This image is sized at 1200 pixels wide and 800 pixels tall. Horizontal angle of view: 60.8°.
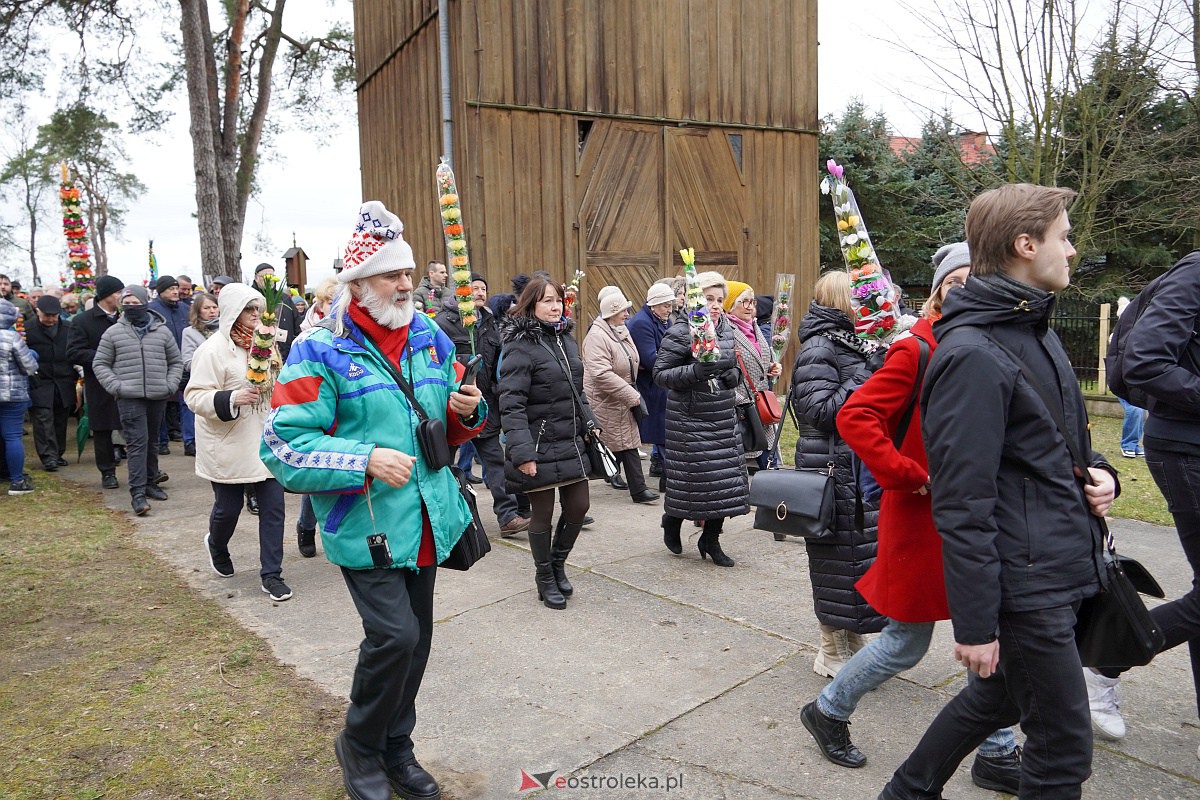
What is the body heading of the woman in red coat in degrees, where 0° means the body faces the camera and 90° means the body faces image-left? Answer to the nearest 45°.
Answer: approximately 270°

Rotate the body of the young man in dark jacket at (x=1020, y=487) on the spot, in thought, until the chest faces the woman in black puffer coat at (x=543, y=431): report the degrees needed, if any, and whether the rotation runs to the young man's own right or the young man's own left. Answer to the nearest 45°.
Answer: approximately 135° to the young man's own left

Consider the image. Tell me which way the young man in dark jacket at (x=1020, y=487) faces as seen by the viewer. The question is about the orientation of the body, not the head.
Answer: to the viewer's right

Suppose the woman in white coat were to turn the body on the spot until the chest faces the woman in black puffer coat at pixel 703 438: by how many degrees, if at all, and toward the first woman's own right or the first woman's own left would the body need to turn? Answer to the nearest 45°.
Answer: approximately 45° to the first woman's own left

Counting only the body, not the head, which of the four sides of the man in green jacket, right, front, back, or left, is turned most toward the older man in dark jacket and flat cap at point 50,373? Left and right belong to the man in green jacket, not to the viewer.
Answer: back

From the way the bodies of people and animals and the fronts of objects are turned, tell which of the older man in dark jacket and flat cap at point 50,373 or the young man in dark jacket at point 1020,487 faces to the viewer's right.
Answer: the young man in dark jacket at point 1020,487

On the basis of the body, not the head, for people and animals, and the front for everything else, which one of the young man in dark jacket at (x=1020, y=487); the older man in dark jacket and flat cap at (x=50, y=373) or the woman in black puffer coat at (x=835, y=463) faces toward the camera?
the older man in dark jacket and flat cap at (x=50, y=373)

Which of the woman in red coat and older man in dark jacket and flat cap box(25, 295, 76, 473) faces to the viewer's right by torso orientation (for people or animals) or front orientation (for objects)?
the woman in red coat
